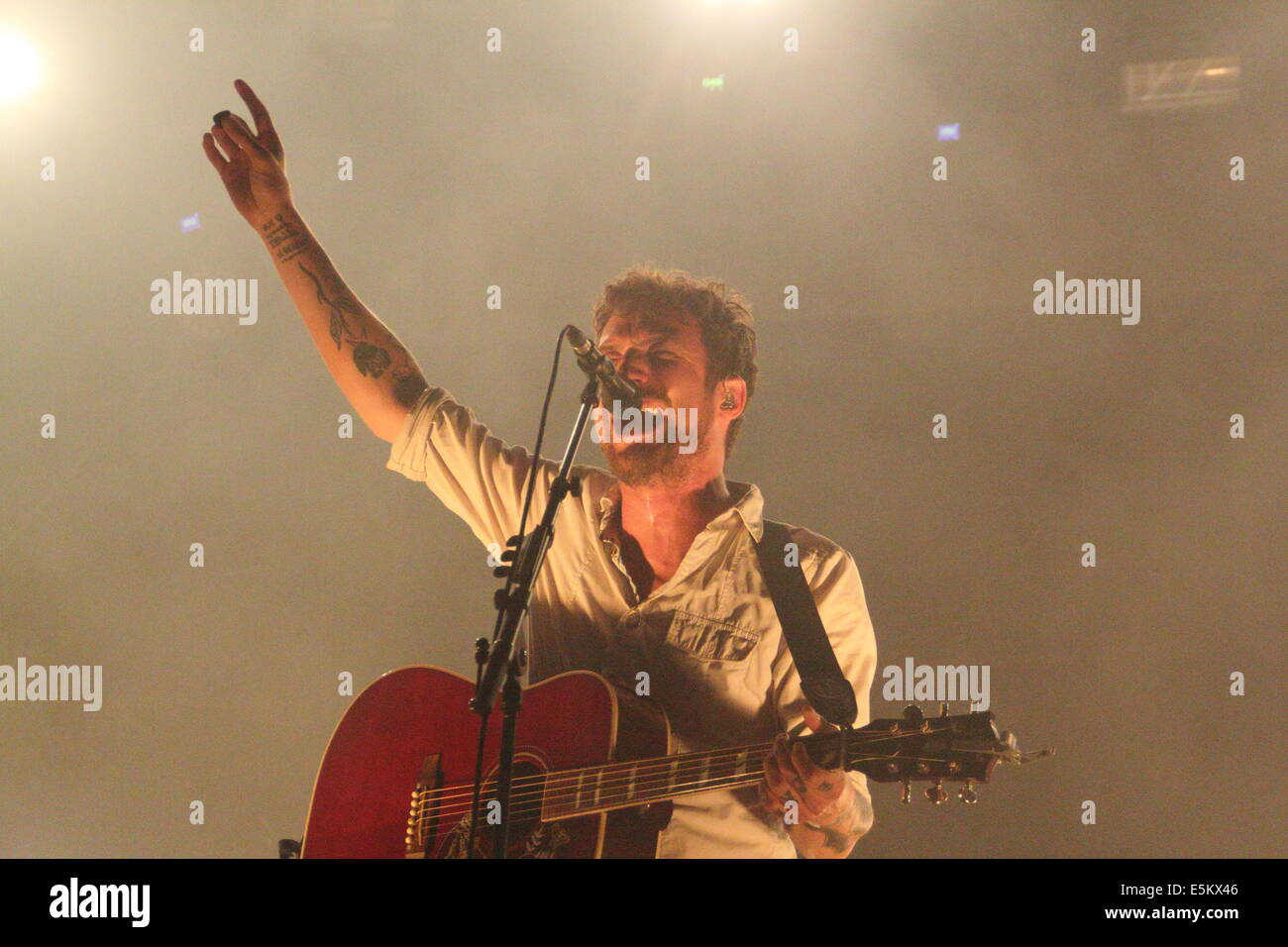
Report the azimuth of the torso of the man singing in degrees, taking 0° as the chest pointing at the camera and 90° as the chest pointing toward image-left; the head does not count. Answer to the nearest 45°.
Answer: approximately 45°

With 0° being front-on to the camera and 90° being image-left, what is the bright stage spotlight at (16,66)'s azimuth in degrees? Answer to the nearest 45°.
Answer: approximately 0°

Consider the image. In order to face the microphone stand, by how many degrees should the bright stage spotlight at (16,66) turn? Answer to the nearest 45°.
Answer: approximately 45° to its left
